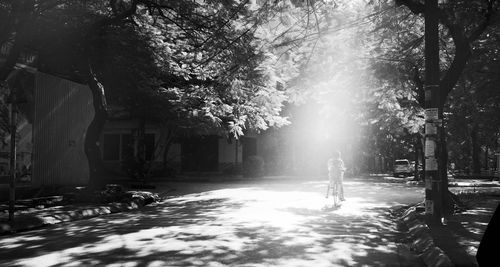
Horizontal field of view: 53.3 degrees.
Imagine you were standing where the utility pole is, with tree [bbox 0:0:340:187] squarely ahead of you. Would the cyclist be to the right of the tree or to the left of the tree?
right

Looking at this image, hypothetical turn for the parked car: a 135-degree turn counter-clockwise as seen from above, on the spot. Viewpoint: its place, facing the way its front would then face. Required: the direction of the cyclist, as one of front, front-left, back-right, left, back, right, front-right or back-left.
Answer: back-right

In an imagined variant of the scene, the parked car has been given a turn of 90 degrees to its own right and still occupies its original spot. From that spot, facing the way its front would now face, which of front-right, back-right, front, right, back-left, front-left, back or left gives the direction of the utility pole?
left

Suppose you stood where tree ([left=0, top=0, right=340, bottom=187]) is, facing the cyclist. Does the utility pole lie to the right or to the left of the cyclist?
right

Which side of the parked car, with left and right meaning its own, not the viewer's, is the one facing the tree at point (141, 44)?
front

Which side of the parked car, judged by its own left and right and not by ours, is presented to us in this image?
front
